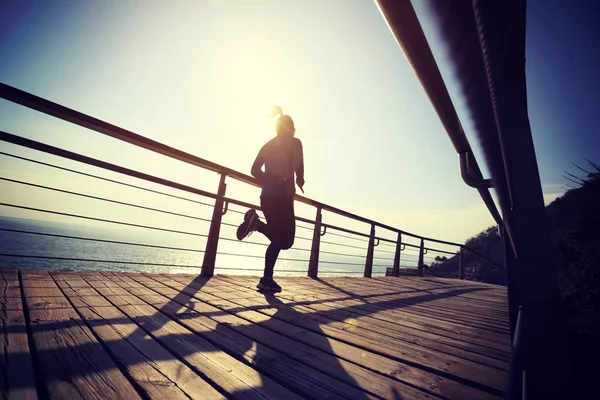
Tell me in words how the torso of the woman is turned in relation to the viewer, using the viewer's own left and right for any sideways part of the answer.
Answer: facing away from the viewer and to the right of the viewer
